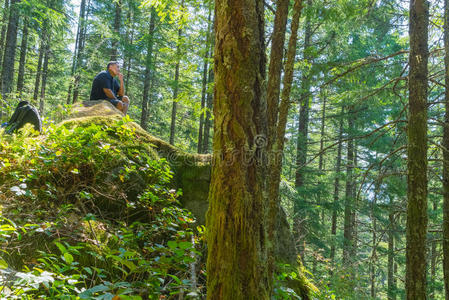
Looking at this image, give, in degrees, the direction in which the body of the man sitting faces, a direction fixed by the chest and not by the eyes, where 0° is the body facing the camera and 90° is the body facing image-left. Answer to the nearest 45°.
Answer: approximately 270°

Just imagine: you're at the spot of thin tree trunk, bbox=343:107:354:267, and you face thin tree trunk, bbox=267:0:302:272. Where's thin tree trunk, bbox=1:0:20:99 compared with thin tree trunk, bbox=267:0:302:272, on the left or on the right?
right

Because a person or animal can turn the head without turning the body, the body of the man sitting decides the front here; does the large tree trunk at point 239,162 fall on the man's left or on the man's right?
on the man's right

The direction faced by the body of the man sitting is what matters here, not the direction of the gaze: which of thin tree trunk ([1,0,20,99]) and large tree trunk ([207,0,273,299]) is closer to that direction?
the large tree trunk
